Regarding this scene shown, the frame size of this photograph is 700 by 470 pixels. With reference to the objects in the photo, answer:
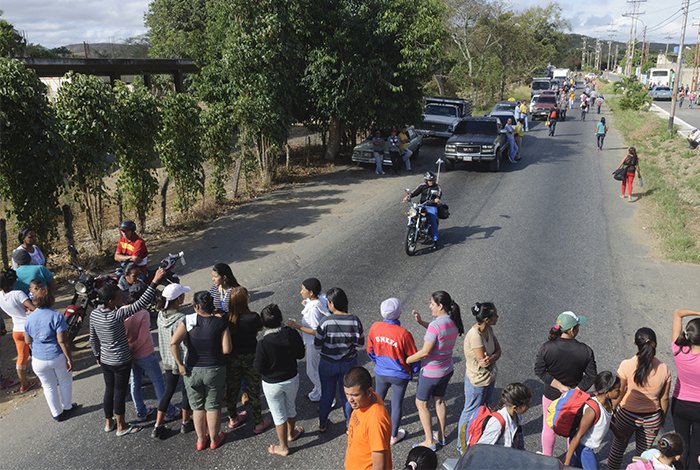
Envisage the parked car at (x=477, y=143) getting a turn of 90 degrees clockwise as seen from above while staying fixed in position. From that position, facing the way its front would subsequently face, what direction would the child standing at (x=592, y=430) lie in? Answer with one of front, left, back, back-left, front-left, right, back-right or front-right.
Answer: back-left

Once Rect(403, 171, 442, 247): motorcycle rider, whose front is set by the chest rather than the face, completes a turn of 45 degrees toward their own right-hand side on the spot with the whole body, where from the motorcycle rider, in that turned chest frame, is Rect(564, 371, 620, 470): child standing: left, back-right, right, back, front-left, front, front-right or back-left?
left

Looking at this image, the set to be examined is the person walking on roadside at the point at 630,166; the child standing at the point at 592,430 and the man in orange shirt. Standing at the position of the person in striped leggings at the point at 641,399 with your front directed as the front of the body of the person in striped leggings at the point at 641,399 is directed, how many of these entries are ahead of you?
1

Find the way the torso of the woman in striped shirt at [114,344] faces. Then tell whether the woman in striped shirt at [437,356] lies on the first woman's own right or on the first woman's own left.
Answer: on the first woman's own right

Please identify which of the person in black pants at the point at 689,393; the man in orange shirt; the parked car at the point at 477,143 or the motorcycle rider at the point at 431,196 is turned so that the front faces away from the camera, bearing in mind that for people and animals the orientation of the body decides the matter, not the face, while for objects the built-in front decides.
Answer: the person in black pants

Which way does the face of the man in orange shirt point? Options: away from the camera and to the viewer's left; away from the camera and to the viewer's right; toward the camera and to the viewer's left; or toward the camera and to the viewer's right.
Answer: toward the camera and to the viewer's left

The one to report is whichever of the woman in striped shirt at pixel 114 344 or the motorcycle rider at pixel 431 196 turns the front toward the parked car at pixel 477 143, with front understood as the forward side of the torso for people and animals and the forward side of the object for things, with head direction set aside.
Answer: the woman in striped shirt

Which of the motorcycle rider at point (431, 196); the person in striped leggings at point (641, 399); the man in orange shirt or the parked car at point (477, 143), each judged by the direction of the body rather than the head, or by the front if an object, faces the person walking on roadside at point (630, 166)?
the person in striped leggings

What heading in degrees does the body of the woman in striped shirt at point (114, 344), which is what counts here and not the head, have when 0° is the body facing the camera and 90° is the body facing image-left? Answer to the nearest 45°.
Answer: approximately 225°

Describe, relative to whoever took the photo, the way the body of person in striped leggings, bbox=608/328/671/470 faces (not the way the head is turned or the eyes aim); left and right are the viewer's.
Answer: facing away from the viewer

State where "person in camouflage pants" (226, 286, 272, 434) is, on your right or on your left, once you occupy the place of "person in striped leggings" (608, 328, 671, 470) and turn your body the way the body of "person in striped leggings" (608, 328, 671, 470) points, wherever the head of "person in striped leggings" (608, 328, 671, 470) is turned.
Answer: on your left

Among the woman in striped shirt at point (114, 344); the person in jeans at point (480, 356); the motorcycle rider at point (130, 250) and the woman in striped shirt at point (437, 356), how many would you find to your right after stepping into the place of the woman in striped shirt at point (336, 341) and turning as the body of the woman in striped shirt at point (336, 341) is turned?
2

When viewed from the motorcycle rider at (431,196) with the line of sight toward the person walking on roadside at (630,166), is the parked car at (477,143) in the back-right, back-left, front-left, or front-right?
front-left

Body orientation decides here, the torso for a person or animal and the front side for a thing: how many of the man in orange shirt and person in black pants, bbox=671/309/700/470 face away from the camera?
1

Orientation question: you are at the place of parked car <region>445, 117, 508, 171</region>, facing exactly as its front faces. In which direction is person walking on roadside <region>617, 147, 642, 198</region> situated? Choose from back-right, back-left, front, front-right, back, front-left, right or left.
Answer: left
